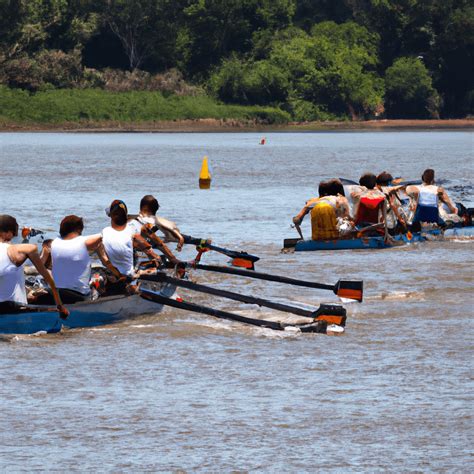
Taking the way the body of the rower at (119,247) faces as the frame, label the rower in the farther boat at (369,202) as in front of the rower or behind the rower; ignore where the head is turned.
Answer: in front

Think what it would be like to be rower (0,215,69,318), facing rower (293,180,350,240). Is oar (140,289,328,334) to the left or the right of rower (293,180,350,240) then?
right

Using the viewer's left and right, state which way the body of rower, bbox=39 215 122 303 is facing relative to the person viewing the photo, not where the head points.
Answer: facing away from the viewer and to the right of the viewer

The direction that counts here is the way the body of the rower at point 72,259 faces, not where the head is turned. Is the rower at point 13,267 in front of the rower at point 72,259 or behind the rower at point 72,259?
behind

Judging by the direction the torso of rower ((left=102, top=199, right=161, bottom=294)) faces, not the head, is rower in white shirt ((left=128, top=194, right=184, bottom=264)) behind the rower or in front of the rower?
in front

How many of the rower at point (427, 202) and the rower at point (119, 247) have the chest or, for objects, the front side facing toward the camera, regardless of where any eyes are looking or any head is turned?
0

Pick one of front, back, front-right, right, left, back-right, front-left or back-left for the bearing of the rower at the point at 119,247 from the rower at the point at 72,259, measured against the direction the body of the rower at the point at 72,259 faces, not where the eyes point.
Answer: front

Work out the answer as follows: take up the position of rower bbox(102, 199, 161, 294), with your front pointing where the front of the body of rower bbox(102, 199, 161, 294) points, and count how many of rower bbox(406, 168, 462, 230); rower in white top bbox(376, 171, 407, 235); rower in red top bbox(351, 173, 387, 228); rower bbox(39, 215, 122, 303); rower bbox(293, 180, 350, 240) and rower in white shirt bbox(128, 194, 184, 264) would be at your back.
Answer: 1

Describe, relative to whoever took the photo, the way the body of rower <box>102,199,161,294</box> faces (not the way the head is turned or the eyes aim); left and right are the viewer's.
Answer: facing away from the viewer and to the right of the viewer
